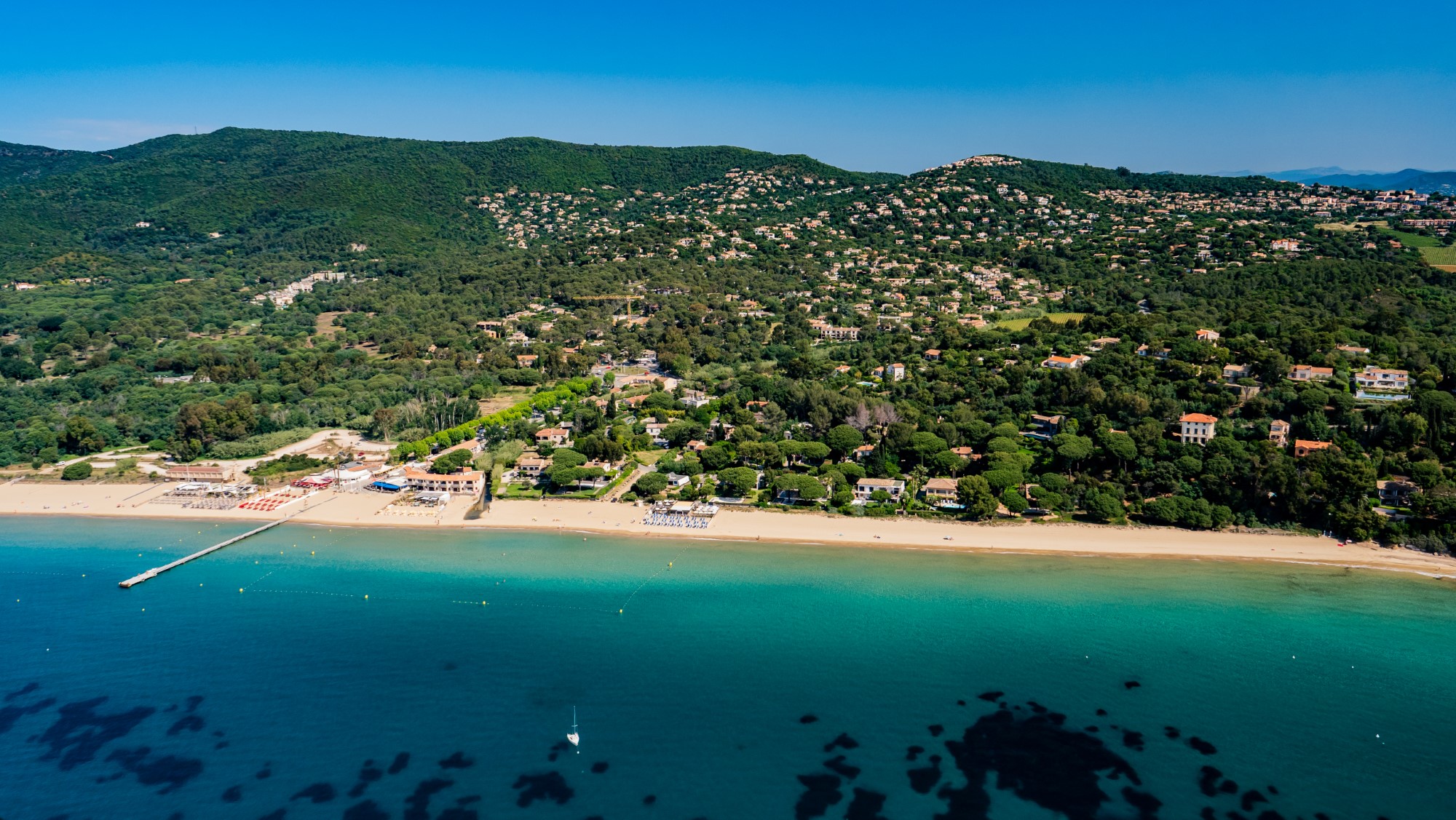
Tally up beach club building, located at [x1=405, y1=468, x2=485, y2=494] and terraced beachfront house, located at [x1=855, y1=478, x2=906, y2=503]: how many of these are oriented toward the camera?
2

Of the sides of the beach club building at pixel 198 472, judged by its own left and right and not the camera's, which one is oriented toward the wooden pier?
front

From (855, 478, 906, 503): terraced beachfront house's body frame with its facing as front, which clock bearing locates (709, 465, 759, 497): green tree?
The green tree is roughly at 3 o'clock from the terraced beachfront house.

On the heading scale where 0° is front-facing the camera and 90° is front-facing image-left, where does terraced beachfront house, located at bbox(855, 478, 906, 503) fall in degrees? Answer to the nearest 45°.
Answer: approximately 0°

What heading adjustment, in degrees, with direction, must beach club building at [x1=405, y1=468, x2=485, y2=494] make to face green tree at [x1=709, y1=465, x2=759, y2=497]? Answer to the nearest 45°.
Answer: approximately 45° to its left

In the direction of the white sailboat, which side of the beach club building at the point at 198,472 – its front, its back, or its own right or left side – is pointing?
front

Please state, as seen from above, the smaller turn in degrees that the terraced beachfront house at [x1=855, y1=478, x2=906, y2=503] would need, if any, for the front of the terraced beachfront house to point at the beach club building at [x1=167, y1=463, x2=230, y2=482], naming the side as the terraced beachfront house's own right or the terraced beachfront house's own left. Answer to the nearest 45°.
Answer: approximately 90° to the terraced beachfront house's own right

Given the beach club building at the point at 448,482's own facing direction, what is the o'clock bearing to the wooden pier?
The wooden pier is roughly at 2 o'clock from the beach club building.

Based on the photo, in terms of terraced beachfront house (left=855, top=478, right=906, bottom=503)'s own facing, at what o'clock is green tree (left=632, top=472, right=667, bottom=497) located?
The green tree is roughly at 3 o'clock from the terraced beachfront house.

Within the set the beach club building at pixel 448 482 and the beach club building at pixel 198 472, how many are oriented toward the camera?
2

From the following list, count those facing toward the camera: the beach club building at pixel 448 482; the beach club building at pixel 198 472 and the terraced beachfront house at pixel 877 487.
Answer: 3
